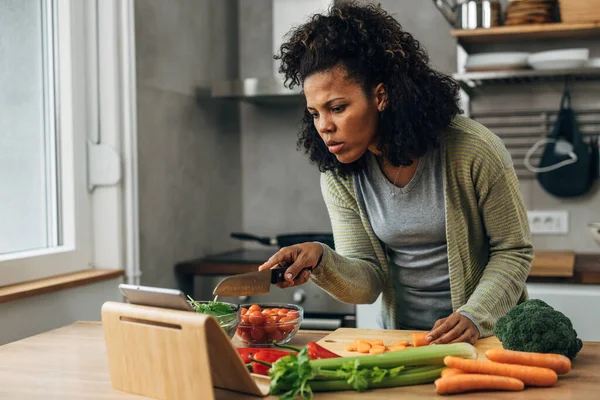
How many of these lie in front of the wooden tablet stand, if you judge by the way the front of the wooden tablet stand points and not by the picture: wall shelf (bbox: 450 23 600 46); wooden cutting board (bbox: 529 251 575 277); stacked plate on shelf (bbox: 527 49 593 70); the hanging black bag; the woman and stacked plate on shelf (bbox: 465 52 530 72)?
6

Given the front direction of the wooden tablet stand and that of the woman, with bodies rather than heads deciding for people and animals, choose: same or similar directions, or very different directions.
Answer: very different directions

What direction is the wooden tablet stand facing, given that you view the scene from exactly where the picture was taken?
facing away from the viewer and to the right of the viewer

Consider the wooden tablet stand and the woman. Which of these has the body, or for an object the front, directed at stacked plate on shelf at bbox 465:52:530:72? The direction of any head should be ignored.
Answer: the wooden tablet stand

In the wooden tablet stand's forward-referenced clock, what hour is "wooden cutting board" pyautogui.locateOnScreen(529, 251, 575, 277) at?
The wooden cutting board is roughly at 12 o'clock from the wooden tablet stand.

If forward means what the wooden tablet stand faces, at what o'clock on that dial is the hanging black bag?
The hanging black bag is roughly at 12 o'clock from the wooden tablet stand.

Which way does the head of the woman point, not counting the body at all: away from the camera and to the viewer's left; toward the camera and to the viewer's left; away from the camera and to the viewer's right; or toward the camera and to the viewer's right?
toward the camera and to the viewer's left

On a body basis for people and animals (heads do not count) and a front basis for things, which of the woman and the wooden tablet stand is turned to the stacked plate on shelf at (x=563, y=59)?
the wooden tablet stand

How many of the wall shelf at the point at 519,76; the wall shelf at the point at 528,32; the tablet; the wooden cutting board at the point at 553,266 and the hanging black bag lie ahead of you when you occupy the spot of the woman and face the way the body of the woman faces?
1

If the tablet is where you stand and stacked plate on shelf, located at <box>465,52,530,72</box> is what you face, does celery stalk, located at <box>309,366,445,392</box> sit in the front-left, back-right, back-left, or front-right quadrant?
front-right

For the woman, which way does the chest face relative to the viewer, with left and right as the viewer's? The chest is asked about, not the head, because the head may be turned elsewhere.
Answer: facing the viewer and to the left of the viewer
